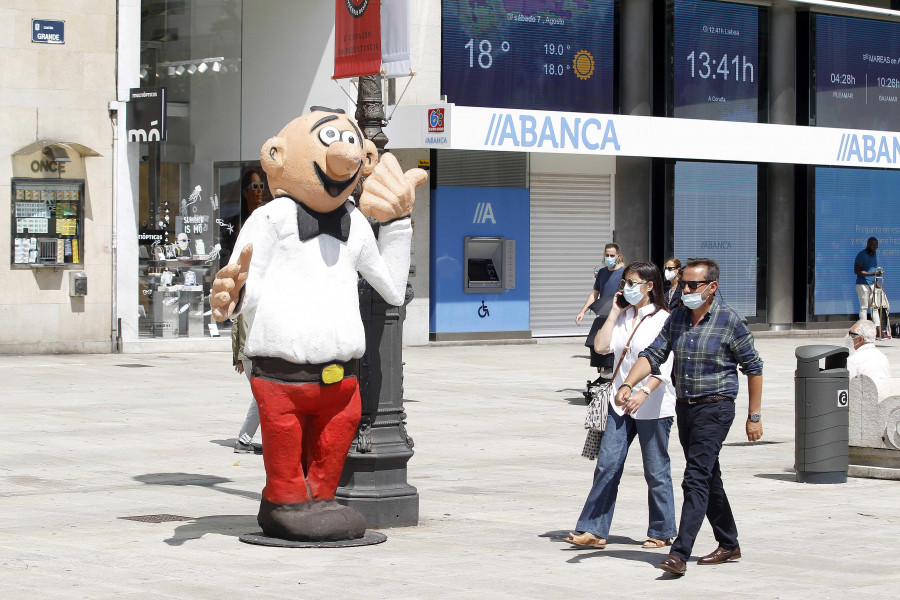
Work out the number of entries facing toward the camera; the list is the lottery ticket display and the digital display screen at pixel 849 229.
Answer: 2

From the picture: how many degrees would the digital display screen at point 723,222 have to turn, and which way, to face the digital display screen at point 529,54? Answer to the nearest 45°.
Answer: approximately 45° to its right

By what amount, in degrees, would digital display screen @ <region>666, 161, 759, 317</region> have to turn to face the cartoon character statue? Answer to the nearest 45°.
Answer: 0° — it already faces it

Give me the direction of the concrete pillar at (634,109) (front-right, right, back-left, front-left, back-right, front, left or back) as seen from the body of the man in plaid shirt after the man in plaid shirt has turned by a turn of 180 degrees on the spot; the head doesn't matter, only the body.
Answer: front-left

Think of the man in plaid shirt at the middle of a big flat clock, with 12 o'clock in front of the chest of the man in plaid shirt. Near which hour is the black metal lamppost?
The black metal lamppost is roughly at 2 o'clock from the man in plaid shirt.

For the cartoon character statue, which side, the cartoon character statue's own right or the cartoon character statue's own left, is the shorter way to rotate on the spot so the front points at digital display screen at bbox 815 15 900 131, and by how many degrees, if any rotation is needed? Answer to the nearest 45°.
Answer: approximately 90° to the cartoon character statue's own left

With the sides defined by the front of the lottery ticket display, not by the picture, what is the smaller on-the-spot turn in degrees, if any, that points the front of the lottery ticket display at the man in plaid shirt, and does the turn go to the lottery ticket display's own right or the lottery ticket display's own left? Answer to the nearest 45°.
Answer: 0° — it already faces them

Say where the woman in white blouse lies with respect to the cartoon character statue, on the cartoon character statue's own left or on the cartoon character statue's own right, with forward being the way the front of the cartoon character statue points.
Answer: on the cartoon character statue's own left

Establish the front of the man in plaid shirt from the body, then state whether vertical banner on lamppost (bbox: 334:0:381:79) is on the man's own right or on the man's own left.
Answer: on the man's own right

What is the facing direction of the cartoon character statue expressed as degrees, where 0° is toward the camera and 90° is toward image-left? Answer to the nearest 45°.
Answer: approximately 315°

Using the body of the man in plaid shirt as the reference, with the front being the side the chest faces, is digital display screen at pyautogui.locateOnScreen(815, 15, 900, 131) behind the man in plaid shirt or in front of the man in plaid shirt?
behind

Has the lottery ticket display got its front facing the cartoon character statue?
yes

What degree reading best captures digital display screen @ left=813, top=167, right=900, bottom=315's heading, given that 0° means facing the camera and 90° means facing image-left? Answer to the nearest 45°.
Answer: approximately 0°

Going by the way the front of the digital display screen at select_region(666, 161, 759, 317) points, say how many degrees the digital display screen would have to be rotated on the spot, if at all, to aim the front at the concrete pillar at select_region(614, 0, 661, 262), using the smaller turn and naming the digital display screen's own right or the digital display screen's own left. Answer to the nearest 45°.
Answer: approximately 45° to the digital display screen's own right
